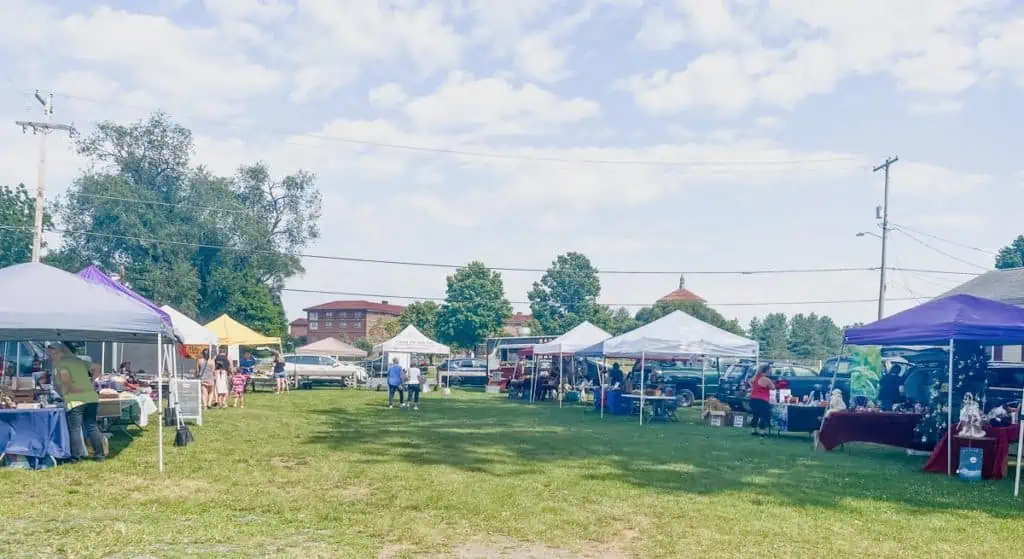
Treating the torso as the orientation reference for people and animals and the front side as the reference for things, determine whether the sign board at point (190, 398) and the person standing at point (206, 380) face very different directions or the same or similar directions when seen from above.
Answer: very different directions

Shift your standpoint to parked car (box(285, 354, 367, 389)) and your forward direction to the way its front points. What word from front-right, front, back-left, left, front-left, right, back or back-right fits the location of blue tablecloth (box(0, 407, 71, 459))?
right

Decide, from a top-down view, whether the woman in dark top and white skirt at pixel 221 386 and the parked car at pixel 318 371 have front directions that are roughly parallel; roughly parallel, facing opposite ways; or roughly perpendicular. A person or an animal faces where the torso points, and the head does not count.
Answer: roughly perpendicular

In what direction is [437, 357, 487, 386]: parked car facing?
to the viewer's left

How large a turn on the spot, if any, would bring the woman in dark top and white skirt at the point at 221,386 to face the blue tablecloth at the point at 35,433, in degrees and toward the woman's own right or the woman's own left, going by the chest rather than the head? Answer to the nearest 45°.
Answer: approximately 180°

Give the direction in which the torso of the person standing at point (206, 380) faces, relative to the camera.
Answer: away from the camera

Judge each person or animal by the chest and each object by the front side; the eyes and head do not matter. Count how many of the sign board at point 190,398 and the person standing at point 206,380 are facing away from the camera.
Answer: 1

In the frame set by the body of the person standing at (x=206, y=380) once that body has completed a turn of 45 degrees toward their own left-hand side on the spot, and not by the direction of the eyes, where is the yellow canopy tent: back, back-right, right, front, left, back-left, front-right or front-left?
front-right
